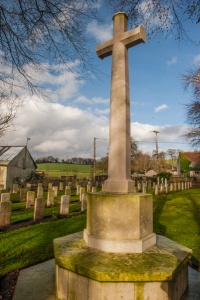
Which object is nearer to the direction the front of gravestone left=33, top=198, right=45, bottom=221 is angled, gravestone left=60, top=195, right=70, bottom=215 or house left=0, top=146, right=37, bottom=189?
the gravestone

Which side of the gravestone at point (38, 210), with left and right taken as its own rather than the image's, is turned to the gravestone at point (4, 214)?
right

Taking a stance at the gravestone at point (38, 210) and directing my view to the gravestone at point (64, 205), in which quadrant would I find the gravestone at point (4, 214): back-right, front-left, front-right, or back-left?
back-right

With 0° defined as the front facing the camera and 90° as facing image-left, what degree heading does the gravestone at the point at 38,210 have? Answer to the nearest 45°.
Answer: approximately 315°

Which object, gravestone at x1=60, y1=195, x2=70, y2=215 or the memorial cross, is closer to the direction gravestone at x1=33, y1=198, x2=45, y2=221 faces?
the memorial cross

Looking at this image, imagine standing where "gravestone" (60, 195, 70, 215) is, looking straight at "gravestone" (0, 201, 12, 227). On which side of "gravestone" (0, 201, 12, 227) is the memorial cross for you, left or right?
left

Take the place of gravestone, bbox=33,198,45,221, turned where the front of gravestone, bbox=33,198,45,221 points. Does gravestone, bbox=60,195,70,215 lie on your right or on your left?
on your left
